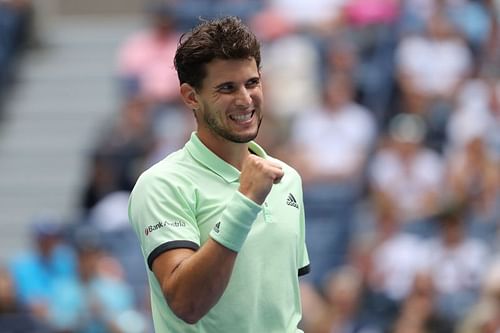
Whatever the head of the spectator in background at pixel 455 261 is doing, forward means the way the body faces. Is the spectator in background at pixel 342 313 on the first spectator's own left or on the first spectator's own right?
on the first spectator's own right

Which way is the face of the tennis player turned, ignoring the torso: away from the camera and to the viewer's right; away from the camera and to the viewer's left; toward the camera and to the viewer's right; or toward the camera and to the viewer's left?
toward the camera and to the viewer's right

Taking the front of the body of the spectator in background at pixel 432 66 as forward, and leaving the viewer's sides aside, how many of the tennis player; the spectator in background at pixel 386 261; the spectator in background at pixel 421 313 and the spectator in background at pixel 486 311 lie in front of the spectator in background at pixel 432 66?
4

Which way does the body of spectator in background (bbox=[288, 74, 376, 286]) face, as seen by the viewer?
toward the camera

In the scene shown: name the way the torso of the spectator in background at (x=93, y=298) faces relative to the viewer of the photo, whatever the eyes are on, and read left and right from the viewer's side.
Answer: facing the viewer

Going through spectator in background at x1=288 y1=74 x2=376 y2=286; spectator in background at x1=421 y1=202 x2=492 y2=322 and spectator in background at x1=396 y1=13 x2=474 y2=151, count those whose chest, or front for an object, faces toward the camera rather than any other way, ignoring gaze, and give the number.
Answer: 3

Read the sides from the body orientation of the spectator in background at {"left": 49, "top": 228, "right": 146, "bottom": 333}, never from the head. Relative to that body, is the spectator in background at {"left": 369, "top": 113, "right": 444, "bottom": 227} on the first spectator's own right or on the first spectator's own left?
on the first spectator's own left

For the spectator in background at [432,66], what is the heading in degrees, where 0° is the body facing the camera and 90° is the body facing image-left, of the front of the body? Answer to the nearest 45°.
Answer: approximately 0°

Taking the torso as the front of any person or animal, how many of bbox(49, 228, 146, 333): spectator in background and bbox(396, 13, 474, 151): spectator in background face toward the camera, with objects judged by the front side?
2

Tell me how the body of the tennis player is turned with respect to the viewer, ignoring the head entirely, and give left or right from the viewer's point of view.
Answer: facing the viewer and to the right of the viewer

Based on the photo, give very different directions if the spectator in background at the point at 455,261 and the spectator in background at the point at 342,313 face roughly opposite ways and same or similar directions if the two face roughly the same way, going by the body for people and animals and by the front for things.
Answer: same or similar directions

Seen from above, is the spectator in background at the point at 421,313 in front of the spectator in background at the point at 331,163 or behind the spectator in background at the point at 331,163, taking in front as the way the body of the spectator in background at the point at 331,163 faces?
in front

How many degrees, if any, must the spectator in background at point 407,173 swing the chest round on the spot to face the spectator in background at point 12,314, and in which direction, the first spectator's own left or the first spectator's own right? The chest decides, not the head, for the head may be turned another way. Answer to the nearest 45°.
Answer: approximately 90° to the first spectator's own right

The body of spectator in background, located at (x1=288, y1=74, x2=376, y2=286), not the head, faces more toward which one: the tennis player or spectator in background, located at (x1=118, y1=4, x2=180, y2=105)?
the tennis player
